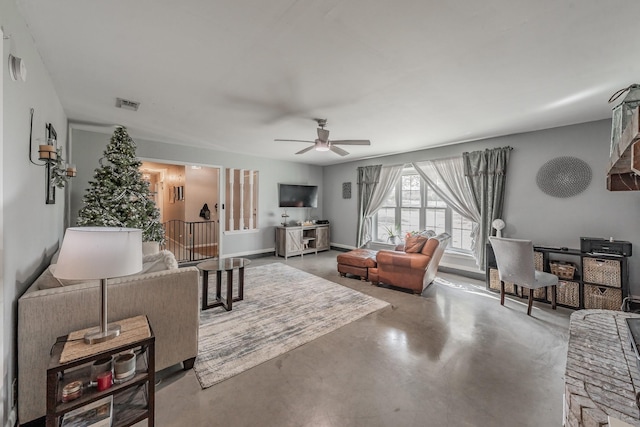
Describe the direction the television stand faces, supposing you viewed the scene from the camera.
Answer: facing the viewer and to the right of the viewer

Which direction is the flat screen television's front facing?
toward the camera

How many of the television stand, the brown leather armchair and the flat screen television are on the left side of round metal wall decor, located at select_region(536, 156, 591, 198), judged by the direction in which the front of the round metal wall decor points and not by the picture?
0

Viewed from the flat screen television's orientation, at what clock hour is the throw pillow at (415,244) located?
The throw pillow is roughly at 11 o'clock from the flat screen television.

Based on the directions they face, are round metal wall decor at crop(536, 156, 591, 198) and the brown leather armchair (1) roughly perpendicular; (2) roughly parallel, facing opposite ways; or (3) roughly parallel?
roughly perpendicular

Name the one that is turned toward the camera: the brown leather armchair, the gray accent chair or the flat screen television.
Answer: the flat screen television

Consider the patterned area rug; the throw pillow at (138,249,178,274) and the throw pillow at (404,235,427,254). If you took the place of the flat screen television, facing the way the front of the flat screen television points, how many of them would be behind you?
0

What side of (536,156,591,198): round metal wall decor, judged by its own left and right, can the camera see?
front

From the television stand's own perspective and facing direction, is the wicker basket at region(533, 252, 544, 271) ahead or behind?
ahead
